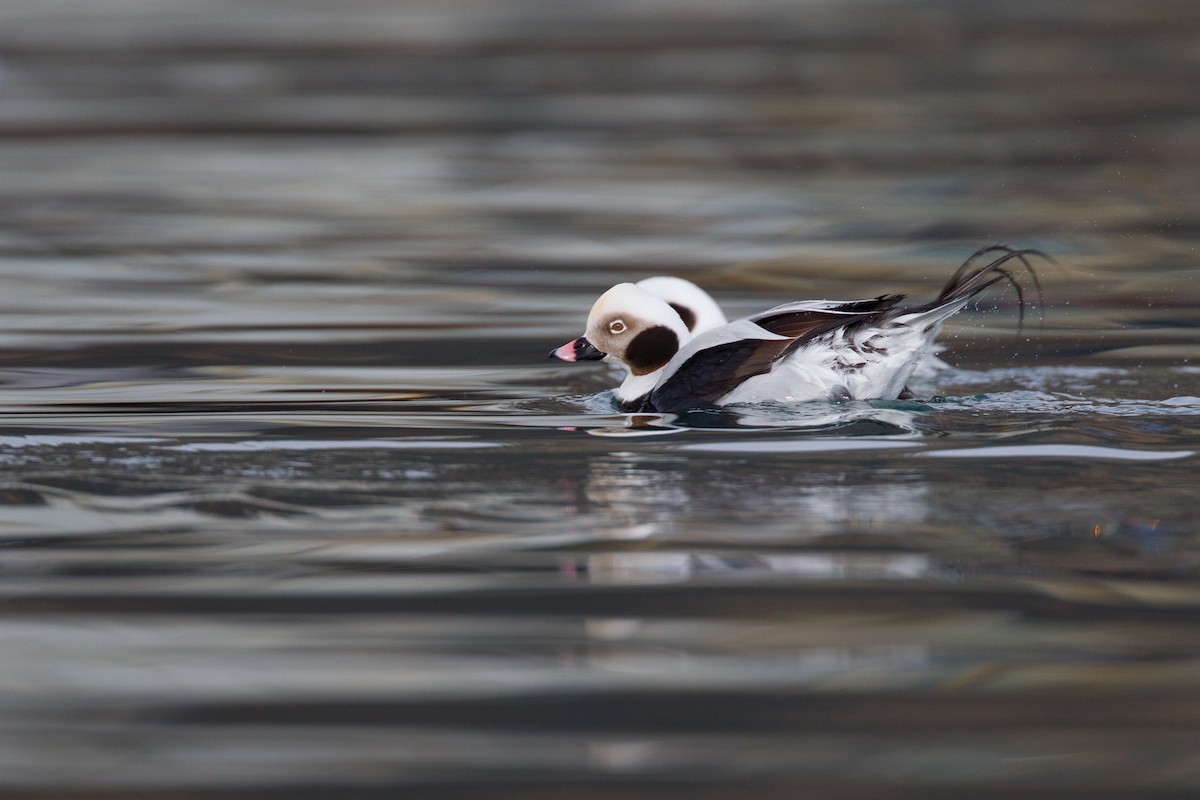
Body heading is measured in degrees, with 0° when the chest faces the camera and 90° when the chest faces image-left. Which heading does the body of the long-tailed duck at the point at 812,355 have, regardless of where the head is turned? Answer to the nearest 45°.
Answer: approximately 90°
